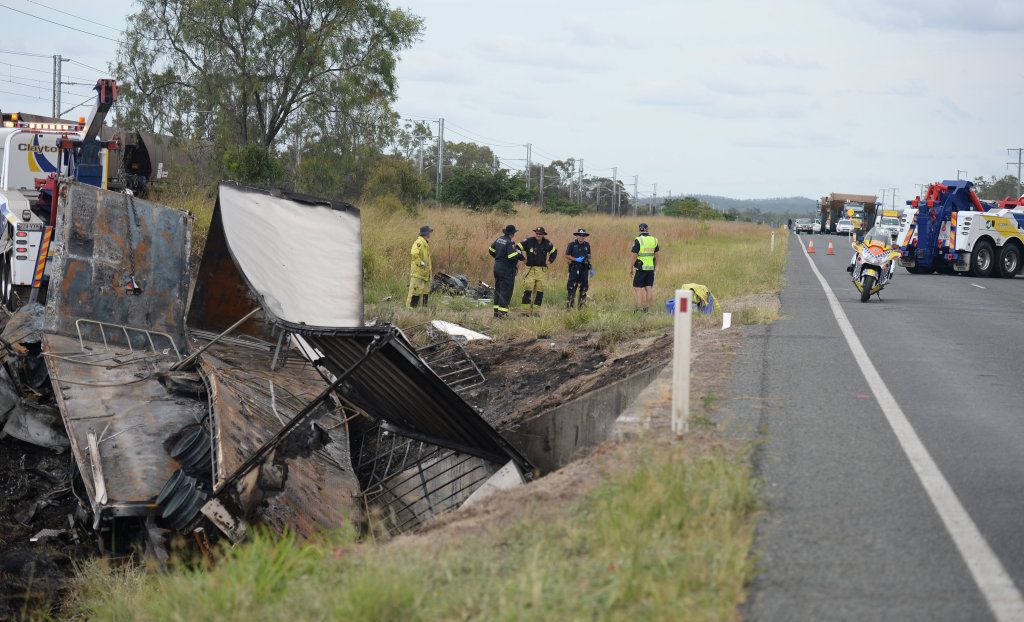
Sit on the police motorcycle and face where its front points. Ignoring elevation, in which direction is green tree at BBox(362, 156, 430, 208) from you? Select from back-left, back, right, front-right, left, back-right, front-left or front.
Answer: back-right

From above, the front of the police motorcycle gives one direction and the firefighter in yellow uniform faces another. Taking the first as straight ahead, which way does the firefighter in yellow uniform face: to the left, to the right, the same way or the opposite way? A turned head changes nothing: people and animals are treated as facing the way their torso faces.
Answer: to the left

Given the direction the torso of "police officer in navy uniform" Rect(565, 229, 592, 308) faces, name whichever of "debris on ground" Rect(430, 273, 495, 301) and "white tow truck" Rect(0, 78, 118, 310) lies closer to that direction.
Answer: the white tow truck

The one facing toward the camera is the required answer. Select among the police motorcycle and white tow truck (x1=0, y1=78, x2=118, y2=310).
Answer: the police motorcycle

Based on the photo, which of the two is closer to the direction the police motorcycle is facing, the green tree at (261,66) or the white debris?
the white debris

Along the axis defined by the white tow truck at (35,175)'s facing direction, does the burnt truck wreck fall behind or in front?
behind

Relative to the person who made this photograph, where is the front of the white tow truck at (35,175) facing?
facing away from the viewer and to the left of the viewer

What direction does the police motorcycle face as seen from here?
toward the camera

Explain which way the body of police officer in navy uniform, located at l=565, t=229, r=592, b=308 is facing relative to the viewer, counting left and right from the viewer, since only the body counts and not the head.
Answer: facing the viewer

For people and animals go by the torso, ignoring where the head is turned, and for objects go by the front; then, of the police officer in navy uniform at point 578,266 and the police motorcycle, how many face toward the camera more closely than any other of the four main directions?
2

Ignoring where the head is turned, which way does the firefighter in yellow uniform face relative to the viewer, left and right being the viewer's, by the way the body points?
facing to the right of the viewer

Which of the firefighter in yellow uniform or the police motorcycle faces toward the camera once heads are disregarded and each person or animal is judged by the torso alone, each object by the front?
the police motorcycle

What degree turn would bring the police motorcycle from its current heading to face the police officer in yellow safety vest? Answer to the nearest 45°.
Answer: approximately 90° to its right

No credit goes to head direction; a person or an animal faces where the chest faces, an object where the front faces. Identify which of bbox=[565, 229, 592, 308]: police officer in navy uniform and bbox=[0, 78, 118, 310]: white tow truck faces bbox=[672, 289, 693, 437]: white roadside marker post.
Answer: the police officer in navy uniform

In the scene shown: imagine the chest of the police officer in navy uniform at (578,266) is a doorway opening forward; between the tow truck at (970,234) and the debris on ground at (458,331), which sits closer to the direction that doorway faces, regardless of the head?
the debris on ground
